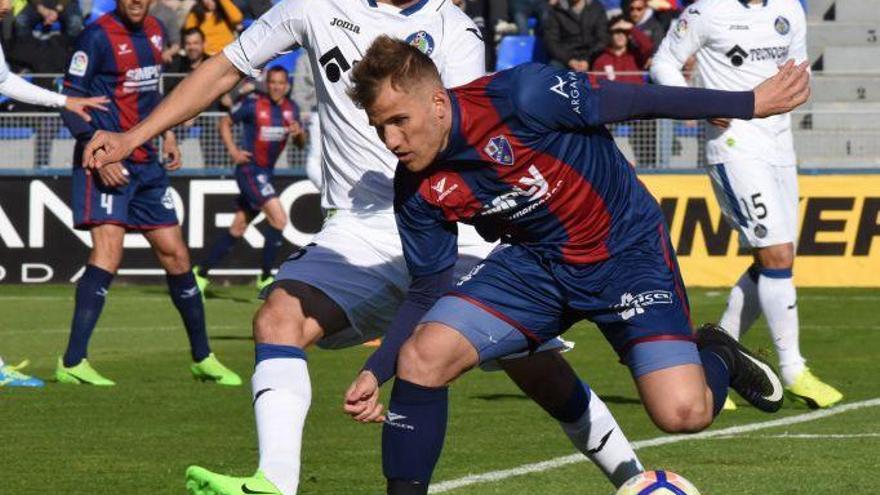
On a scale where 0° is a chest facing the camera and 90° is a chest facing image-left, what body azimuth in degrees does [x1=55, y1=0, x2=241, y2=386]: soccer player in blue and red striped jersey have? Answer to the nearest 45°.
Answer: approximately 315°

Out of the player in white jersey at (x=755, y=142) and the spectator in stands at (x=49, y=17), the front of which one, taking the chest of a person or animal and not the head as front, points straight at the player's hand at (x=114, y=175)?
the spectator in stands

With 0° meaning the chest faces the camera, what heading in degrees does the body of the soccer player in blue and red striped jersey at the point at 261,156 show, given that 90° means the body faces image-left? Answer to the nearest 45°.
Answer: approximately 315°

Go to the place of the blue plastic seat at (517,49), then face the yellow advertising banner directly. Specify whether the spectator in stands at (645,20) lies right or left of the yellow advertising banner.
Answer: left

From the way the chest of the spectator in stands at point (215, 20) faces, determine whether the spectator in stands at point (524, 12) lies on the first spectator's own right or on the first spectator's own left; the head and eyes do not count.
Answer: on the first spectator's own left

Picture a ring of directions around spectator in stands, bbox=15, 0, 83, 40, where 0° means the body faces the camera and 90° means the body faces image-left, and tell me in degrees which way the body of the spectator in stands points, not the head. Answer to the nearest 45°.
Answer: approximately 0°

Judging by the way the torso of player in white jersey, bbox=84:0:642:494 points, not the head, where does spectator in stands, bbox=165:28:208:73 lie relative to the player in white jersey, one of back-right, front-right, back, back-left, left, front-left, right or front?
back-right

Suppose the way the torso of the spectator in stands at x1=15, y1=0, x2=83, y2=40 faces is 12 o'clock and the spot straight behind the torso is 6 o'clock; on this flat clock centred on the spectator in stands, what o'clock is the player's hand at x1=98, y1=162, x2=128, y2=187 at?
The player's hand is roughly at 12 o'clock from the spectator in stands.

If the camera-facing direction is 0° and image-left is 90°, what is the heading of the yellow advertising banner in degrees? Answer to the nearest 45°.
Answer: approximately 0°
